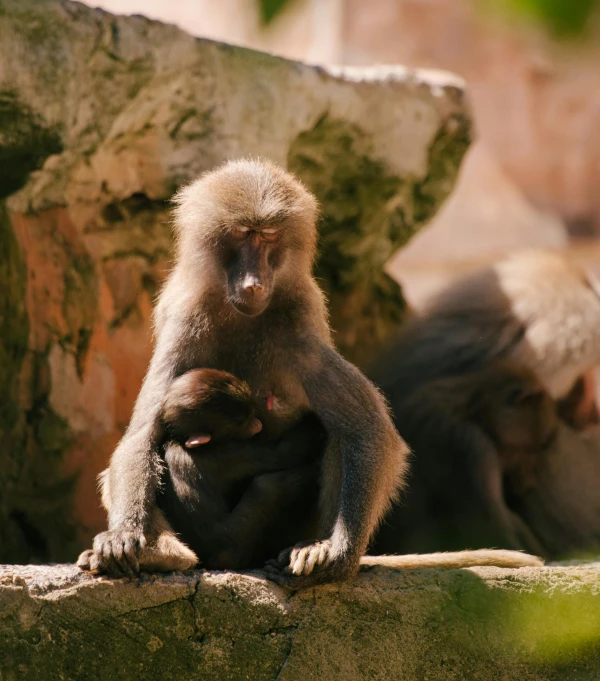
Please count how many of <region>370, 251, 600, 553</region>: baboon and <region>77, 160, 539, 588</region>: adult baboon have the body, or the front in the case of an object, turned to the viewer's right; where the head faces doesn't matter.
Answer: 1

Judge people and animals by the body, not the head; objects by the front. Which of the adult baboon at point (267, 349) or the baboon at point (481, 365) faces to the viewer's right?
the baboon

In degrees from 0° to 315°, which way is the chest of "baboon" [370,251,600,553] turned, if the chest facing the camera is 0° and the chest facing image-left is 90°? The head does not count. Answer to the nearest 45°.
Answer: approximately 270°

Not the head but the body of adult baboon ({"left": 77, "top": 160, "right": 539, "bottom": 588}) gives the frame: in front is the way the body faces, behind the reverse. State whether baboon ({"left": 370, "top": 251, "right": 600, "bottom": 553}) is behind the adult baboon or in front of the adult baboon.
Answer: behind
